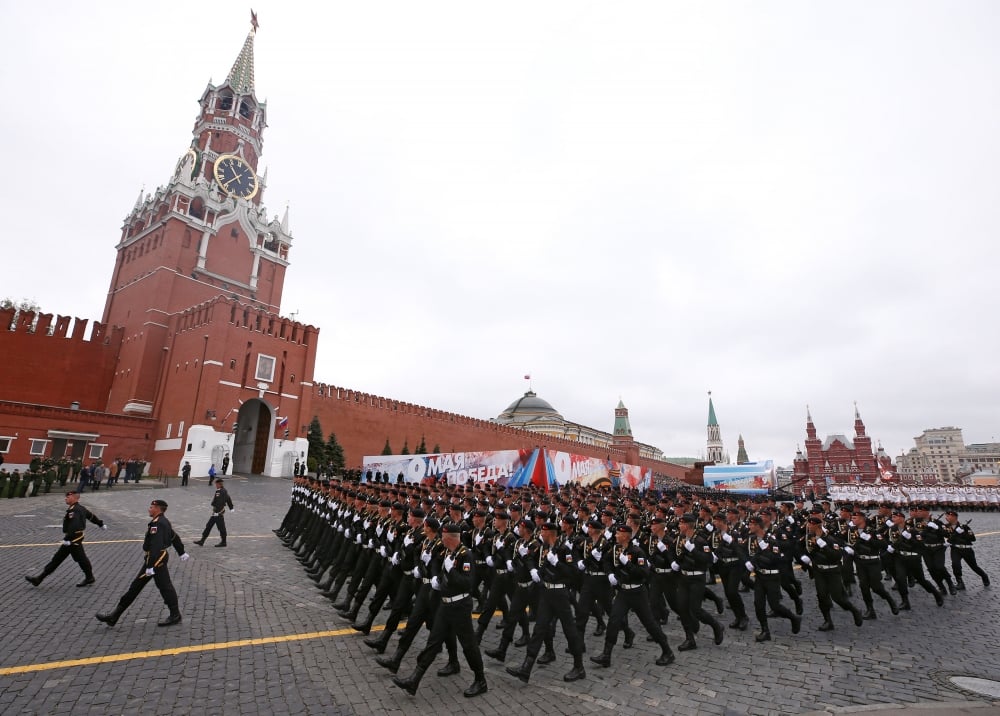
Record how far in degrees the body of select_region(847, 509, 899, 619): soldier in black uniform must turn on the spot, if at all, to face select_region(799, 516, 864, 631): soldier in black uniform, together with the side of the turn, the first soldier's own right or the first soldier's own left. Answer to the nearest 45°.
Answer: approximately 45° to the first soldier's own left

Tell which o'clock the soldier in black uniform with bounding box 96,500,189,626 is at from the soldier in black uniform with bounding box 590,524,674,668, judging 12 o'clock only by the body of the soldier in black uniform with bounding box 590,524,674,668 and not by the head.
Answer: the soldier in black uniform with bounding box 96,500,189,626 is roughly at 1 o'clock from the soldier in black uniform with bounding box 590,524,674,668.

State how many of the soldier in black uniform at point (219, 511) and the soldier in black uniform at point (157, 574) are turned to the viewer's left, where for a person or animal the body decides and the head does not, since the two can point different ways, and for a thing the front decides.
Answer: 2

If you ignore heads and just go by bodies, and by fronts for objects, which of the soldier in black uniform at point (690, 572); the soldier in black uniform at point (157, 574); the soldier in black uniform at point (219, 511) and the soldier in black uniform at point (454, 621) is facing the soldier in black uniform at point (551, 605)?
the soldier in black uniform at point (690, 572)

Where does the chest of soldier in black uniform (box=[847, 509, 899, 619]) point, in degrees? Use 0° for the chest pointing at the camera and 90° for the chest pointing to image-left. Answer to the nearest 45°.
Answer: approximately 45°

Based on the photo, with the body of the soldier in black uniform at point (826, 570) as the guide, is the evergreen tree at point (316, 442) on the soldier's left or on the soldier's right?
on the soldier's right

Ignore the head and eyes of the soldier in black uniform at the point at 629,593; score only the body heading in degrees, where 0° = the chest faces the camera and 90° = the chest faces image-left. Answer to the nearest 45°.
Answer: approximately 45°

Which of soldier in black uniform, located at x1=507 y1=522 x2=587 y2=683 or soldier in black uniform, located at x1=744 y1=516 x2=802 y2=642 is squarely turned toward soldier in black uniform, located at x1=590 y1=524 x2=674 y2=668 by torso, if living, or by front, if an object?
soldier in black uniform, located at x1=744 y1=516 x2=802 y2=642

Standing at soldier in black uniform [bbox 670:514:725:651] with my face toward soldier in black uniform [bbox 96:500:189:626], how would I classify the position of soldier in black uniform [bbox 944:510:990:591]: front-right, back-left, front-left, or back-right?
back-right

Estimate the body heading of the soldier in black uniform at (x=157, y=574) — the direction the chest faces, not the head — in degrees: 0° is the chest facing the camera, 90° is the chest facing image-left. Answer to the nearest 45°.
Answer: approximately 90°

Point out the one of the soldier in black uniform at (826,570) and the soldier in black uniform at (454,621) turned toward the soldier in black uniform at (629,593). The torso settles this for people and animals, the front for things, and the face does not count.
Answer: the soldier in black uniform at (826,570)

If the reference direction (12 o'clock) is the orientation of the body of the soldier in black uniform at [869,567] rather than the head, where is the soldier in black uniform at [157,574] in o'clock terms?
the soldier in black uniform at [157,574] is roughly at 12 o'clock from the soldier in black uniform at [869,567].

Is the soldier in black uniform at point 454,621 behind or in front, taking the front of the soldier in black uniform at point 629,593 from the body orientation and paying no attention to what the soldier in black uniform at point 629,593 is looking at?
in front

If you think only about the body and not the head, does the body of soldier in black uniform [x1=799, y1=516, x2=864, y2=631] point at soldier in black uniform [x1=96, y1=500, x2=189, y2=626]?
yes
